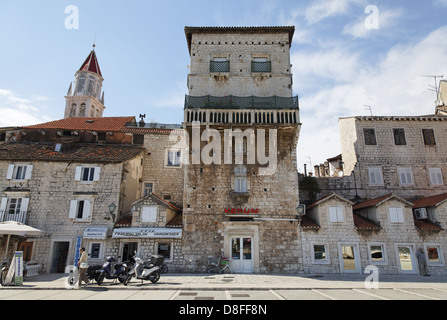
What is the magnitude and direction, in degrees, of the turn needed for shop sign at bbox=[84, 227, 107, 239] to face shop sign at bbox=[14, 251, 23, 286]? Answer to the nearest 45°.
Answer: approximately 45° to its right

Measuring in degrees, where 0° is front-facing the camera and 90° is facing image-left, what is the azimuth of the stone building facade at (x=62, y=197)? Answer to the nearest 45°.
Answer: approximately 0°

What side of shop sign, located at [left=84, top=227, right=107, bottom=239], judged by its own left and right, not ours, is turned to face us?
front

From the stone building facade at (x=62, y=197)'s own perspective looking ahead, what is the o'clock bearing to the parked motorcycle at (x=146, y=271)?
The parked motorcycle is roughly at 11 o'clock from the stone building facade.

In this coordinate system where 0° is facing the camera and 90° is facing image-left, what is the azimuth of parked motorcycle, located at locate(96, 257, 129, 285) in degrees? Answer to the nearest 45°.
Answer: approximately 45°

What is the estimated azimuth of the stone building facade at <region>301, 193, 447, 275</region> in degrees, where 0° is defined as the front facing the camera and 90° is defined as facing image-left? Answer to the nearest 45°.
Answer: approximately 0°
